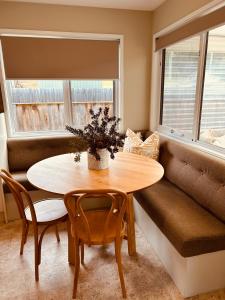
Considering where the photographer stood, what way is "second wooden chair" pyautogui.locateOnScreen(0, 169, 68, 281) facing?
facing away from the viewer and to the right of the viewer

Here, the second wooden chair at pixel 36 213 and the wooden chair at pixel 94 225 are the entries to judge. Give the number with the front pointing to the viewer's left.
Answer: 0

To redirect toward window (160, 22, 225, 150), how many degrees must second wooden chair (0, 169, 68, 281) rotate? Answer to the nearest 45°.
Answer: approximately 45° to its right

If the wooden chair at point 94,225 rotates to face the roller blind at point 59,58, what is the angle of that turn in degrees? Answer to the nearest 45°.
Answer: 0° — it already faces it

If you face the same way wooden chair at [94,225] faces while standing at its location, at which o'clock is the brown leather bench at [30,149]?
The brown leather bench is roughly at 11 o'clock from the wooden chair.

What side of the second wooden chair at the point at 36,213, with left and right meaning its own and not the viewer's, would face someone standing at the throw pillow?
front

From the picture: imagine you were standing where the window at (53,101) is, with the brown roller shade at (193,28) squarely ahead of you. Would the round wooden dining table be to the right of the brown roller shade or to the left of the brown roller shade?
right

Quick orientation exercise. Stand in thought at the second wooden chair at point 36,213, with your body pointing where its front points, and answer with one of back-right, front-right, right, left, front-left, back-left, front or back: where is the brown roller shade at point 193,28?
front-right

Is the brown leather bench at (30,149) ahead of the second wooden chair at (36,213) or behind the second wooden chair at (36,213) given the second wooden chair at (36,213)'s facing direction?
ahead

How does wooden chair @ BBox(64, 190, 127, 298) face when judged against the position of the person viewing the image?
facing away from the viewer

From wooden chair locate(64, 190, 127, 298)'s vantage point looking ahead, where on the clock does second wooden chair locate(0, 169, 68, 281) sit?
The second wooden chair is roughly at 10 o'clock from the wooden chair.
